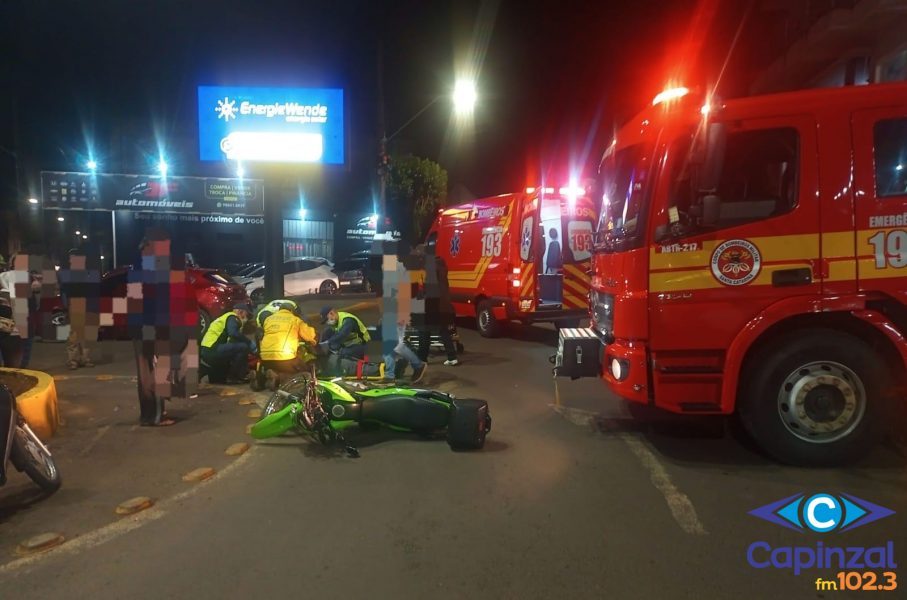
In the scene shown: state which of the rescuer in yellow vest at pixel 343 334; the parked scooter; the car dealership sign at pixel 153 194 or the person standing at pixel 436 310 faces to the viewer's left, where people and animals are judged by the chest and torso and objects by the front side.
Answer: the rescuer in yellow vest

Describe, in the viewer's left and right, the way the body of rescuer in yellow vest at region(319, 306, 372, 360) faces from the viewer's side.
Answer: facing to the left of the viewer

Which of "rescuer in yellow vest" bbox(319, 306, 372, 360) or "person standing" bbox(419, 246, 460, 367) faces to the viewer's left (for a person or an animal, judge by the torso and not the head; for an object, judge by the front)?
the rescuer in yellow vest

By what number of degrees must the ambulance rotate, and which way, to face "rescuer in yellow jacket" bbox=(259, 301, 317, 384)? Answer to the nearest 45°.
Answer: approximately 90° to its left

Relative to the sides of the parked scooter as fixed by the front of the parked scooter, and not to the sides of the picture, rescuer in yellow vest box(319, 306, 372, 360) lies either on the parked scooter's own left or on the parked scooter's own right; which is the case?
on the parked scooter's own left

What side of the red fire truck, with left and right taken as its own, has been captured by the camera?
left

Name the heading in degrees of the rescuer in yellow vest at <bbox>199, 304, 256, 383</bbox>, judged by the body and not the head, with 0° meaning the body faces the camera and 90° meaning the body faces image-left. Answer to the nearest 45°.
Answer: approximately 270°

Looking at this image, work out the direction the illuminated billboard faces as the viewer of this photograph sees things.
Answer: facing the viewer

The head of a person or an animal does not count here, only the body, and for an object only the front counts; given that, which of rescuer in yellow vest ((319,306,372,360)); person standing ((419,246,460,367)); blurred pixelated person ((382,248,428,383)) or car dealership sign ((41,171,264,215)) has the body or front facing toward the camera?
the car dealership sign

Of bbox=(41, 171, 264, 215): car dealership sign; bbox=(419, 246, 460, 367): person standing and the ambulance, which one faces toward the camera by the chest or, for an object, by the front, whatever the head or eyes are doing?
the car dealership sign

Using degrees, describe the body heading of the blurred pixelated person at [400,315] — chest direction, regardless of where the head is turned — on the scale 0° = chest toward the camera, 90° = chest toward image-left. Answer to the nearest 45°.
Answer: approximately 90°

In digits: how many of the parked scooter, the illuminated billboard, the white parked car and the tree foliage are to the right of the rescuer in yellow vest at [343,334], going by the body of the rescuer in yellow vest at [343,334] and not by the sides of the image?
3
